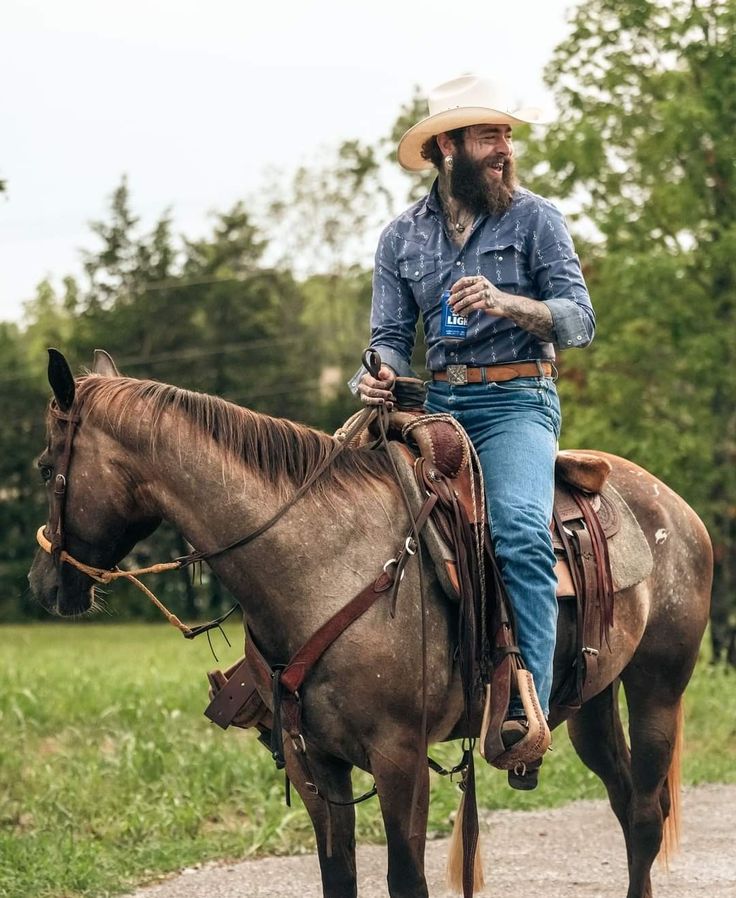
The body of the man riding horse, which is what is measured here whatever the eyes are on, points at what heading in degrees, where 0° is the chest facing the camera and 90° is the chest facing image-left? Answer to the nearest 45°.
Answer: approximately 45°

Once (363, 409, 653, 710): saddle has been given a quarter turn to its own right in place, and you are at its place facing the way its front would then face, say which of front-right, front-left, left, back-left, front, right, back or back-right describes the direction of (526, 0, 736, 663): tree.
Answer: front-right

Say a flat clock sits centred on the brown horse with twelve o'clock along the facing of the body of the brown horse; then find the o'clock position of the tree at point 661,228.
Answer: The tree is roughly at 5 o'clock from the brown horse.

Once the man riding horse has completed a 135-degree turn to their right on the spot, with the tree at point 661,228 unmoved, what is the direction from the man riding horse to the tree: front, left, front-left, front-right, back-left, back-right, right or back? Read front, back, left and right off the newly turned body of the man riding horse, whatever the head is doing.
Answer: front

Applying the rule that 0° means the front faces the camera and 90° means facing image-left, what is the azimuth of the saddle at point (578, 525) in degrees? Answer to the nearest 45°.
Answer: approximately 45°

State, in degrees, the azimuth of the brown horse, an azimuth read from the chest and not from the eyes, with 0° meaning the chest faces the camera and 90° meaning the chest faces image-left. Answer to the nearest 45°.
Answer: approximately 45°

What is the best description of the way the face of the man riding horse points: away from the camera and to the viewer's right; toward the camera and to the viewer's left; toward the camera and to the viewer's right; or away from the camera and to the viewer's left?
toward the camera and to the viewer's right
